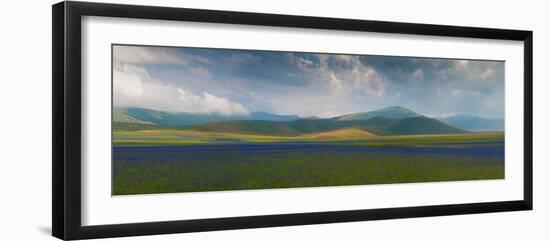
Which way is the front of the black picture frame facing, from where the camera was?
facing the viewer and to the right of the viewer
